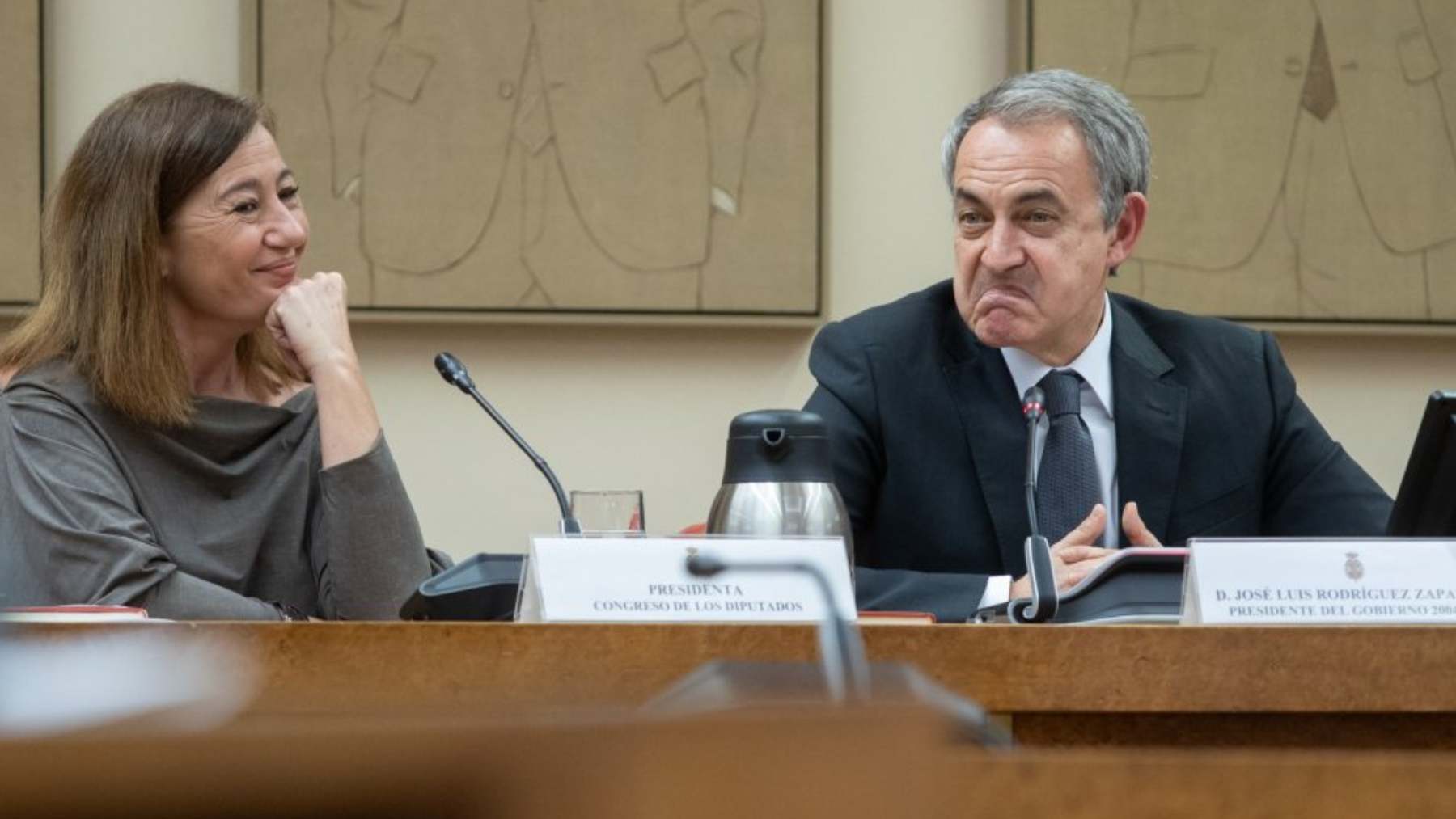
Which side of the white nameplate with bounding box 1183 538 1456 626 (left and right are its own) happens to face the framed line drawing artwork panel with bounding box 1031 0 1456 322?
back

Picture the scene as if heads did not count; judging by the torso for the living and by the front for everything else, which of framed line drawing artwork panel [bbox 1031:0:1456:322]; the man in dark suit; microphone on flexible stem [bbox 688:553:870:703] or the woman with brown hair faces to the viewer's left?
the microphone on flexible stem

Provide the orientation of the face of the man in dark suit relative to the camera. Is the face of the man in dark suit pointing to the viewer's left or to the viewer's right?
to the viewer's left

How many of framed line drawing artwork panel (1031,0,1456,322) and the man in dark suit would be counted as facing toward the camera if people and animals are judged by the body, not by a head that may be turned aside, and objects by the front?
2

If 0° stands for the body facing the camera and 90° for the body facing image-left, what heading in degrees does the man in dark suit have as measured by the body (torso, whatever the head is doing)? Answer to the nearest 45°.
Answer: approximately 0°

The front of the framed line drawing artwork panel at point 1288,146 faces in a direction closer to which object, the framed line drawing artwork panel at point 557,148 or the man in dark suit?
the man in dark suit

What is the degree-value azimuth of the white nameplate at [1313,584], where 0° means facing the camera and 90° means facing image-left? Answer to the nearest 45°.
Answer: approximately 0°

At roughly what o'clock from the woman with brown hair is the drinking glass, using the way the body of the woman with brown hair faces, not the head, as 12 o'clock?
The drinking glass is roughly at 12 o'clock from the woman with brown hair.

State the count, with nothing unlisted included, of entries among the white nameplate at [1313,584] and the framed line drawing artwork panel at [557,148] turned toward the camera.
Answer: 2

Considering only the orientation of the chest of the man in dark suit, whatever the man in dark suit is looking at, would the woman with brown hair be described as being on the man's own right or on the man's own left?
on the man's own right

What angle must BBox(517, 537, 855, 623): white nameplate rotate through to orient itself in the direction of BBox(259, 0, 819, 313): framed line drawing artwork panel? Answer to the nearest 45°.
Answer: approximately 180°

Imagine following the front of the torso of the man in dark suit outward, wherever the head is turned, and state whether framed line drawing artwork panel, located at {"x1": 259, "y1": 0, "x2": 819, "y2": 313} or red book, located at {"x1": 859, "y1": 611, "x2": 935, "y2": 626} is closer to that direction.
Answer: the red book
